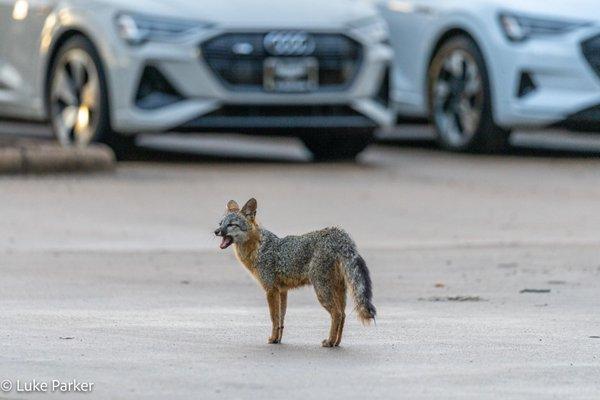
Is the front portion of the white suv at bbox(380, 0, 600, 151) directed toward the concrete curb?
no

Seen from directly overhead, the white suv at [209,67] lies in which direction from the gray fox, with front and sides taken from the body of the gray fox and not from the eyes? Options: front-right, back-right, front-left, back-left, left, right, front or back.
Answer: right

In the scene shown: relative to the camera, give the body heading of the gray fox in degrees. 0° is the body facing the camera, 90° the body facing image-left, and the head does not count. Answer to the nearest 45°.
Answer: approximately 90°

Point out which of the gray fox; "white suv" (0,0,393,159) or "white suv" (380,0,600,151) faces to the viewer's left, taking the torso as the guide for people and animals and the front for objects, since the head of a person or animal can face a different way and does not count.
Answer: the gray fox

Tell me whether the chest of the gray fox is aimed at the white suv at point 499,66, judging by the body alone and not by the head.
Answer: no

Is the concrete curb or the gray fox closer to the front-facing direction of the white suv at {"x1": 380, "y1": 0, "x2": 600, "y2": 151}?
the gray fox

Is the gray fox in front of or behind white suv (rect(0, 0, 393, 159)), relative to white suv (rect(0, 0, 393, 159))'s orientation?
in front

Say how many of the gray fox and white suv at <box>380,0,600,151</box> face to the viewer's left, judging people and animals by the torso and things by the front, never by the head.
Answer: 1

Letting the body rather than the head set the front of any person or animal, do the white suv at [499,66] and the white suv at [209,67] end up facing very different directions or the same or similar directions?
same or similar directions

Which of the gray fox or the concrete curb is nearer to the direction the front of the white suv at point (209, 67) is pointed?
the gray fox

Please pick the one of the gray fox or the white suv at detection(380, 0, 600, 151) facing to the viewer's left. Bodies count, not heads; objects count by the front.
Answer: the gray fox

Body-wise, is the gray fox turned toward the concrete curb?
no

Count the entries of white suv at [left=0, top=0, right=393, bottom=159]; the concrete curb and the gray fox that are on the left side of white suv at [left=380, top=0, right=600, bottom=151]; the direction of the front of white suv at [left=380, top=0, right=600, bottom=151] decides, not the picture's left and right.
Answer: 0

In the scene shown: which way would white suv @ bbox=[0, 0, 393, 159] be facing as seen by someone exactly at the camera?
facing the viewer and to the right of the viewer

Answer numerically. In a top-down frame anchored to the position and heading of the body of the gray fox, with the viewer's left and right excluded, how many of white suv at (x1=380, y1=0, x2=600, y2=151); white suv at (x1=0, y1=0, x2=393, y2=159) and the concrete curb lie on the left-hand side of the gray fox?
0
